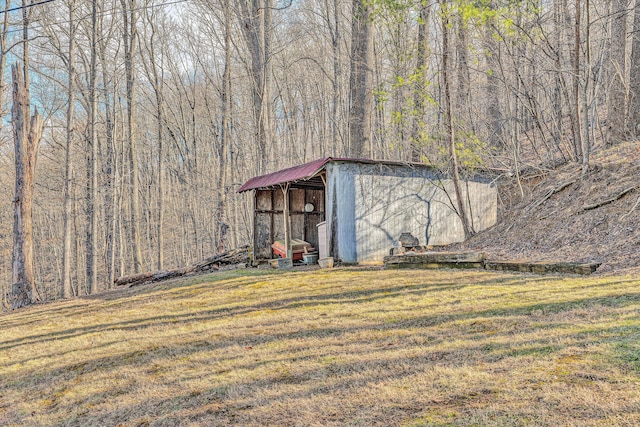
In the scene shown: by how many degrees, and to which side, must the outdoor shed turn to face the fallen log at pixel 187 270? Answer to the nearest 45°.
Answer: approximately 45° to its right

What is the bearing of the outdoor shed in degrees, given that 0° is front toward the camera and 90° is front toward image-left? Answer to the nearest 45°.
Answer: approximately 45°
